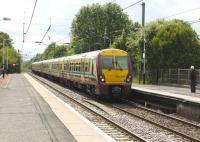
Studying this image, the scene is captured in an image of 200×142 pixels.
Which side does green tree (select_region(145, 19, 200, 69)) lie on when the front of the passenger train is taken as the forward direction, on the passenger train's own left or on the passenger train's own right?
on the passenger train's own left

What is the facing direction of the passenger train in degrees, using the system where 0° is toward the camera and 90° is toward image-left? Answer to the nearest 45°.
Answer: approximately 315°

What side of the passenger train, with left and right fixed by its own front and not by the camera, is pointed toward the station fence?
left
